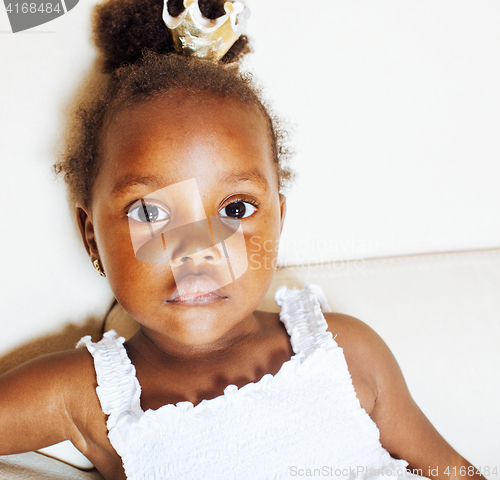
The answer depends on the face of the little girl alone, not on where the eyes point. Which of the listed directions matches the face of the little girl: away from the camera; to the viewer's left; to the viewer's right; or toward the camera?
toward the camera

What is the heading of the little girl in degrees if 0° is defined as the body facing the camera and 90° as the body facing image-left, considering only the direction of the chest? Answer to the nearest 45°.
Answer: approximately 0°
